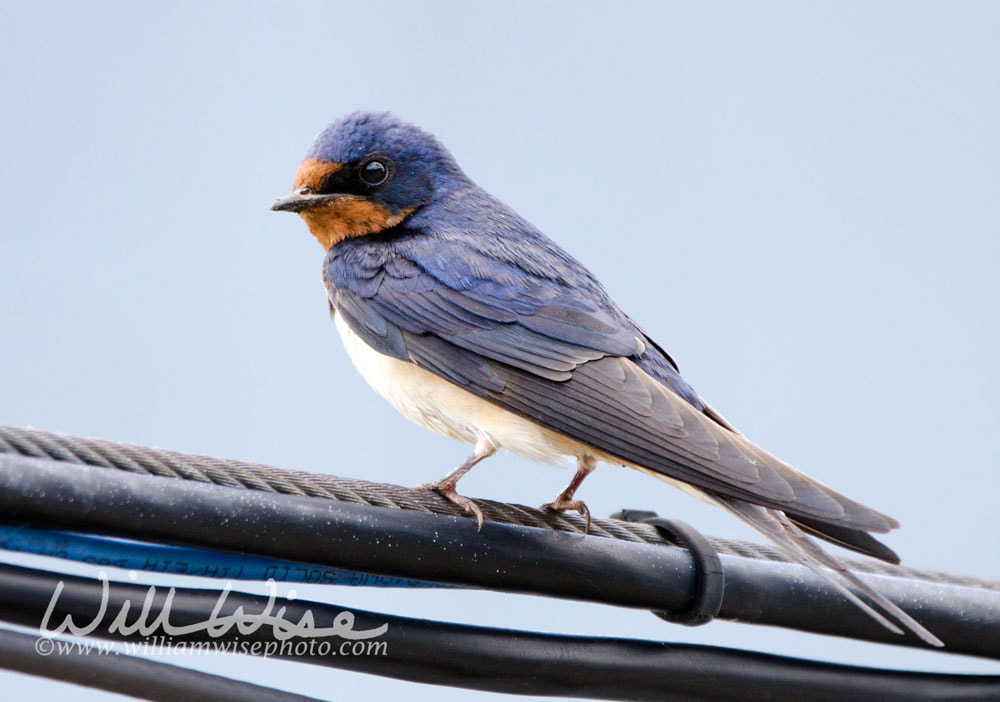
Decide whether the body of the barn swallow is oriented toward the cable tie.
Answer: no

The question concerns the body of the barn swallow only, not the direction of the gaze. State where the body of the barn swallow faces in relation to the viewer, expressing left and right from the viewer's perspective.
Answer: facing to the left of the viewer

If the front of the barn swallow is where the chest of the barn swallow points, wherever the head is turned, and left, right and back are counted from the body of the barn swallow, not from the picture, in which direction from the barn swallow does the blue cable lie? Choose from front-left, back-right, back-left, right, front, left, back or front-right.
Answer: front

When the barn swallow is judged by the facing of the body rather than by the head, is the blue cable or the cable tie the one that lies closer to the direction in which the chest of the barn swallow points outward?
the blue cable

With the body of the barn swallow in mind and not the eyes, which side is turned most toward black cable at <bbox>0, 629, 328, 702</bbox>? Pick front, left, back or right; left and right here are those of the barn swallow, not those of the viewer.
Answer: front
